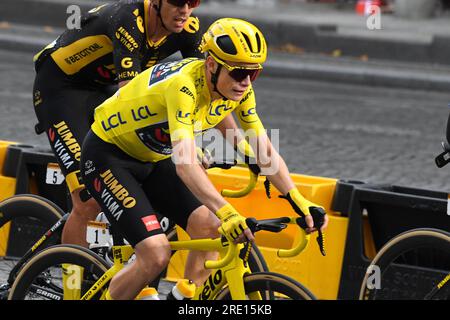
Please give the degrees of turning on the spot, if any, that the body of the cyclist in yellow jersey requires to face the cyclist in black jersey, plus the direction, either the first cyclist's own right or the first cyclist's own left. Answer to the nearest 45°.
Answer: approximately 180°

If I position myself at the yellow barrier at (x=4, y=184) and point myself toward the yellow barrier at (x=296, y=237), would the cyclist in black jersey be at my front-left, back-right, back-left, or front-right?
front-right

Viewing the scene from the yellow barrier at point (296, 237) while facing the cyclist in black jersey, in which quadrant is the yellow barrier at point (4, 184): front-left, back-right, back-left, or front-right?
front-right

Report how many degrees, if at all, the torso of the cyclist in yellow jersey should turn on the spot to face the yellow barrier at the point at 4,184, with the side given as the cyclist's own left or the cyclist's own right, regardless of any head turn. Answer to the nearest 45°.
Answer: approximately 180°

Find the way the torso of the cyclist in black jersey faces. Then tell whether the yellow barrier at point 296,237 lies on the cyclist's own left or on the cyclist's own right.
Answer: on the cyclist's own left

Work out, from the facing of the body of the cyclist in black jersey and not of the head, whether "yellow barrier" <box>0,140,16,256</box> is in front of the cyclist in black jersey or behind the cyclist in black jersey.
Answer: behind

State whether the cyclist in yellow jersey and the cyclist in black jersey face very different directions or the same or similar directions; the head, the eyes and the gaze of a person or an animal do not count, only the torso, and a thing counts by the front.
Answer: same or similar directions

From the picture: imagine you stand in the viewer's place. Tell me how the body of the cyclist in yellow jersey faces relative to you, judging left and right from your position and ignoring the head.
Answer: facing the viewer and to the right of the viewer

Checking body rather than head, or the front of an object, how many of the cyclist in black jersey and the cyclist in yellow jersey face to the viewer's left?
0

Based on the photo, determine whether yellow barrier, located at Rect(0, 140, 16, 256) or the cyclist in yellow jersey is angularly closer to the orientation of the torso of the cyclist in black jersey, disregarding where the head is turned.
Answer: the cyclist in yellow jersey

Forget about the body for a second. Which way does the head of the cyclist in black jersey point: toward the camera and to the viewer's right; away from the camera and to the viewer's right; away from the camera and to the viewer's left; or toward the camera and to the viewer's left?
toward the camera and to the viewer's right

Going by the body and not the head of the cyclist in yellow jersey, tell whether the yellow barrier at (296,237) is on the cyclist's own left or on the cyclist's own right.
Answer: on the cyclist's own left
